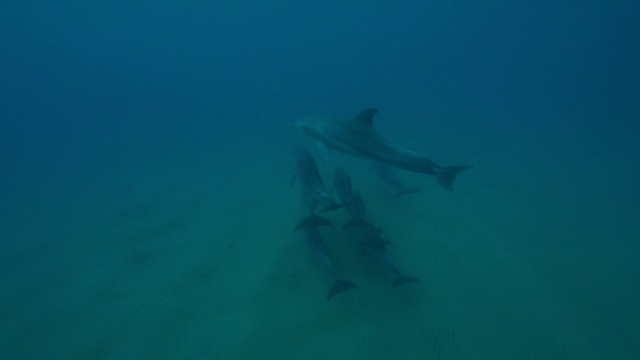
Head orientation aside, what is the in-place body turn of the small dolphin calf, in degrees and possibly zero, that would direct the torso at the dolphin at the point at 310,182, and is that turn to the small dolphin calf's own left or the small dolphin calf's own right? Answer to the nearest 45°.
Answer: approximately 90° to the small dolphin calf's own left

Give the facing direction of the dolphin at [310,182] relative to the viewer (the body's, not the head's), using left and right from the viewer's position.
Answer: facing away from the viewer and to the left of the viewer

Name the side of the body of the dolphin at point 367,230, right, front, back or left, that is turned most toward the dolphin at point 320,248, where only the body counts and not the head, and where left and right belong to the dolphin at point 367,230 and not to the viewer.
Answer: left

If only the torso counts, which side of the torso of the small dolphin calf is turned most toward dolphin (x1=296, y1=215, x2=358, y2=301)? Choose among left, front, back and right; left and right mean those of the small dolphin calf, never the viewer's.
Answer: left

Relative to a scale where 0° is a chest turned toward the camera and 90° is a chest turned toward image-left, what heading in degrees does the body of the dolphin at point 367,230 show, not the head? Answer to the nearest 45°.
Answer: approximately 135°

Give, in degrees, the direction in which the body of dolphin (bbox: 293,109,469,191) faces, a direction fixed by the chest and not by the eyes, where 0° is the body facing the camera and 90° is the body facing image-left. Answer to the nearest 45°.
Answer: approximately 90°

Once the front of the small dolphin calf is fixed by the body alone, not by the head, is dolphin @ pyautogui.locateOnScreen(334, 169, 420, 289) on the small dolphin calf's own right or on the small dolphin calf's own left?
on the small dolphin calf's own left
